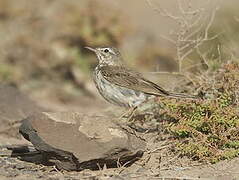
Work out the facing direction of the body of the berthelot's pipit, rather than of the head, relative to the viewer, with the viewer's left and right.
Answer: facing to the left of the viewer

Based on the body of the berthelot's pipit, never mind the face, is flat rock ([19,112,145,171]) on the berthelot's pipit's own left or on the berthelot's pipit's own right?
on the berthelot's pipit's own left

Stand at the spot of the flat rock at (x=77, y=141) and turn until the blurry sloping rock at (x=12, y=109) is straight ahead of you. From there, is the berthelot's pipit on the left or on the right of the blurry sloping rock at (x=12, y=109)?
right

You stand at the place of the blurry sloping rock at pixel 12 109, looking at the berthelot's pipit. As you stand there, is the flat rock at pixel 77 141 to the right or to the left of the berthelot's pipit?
right

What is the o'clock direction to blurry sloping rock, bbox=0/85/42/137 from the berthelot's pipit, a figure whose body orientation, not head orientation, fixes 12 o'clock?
The blurry sloping rock is roughly at 1 o'clock from the berthelot's pipit.
